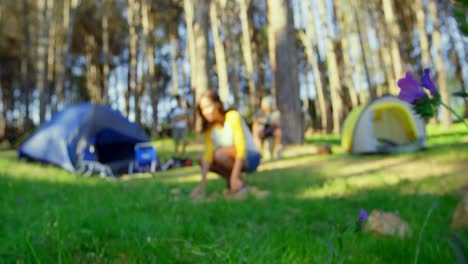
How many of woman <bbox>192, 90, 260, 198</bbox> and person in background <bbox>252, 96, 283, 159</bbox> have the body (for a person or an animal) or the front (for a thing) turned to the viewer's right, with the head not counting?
0

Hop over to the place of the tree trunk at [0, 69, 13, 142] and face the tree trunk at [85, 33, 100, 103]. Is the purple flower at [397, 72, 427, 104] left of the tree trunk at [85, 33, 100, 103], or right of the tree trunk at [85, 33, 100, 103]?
right

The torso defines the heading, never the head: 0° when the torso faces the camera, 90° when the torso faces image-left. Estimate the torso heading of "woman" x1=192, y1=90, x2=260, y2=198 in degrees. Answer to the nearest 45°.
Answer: approximately 45°

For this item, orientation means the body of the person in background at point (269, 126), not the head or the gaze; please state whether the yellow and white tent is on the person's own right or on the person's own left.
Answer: on the person's own left

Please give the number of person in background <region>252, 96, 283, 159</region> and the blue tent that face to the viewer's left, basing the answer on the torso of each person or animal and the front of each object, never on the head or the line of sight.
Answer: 0

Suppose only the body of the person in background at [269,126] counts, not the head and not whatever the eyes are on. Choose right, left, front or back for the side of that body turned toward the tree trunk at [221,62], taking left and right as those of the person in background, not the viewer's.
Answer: back

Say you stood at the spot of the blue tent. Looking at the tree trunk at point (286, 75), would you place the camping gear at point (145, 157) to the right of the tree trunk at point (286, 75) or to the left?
right

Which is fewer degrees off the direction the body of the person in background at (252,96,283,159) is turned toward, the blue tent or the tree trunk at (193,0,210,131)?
the blue tent

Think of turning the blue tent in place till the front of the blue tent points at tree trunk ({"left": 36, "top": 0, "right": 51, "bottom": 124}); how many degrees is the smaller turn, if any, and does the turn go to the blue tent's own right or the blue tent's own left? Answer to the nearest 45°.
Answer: approximately 135° to the blue tent's own left

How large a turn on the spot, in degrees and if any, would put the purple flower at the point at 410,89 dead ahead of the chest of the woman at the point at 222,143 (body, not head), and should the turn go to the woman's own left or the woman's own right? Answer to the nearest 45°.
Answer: approximately 45° to the woman's own left

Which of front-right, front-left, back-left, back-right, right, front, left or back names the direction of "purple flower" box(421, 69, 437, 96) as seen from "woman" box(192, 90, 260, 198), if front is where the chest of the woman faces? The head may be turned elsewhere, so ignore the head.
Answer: front-left

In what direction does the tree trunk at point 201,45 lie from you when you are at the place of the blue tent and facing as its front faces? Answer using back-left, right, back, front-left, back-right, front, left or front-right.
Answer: left

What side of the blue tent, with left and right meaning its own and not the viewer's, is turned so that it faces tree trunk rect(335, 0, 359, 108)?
left
